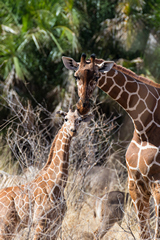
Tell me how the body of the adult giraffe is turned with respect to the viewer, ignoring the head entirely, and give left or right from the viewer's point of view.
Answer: facing the viewer and to the left of the viewer

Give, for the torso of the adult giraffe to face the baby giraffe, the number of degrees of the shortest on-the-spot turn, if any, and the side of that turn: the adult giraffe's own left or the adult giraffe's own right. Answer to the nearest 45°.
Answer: approximately 45° to the adult giraffe's own right
